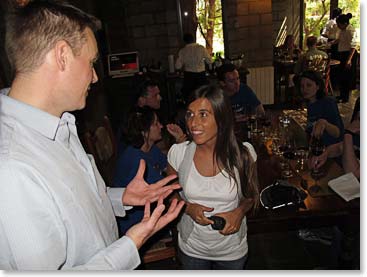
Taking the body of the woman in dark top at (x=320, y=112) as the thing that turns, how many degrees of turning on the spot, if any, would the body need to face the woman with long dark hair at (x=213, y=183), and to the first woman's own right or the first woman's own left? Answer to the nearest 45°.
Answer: approximately 45° to the first woman's own left

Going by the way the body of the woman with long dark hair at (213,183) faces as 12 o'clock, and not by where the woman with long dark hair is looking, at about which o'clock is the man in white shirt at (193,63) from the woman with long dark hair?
The man in white shirt is roughly at 6 o'clock from the woman with long dark hair.

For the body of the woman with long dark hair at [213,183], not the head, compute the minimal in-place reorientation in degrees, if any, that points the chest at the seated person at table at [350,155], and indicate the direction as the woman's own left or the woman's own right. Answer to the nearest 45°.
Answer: approximately 135° to the woman's own left

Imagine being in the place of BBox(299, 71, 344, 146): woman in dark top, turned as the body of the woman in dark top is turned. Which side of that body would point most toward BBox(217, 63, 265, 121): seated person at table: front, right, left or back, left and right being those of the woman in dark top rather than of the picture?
right

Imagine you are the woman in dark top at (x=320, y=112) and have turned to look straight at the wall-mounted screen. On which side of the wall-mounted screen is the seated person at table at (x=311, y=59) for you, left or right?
right

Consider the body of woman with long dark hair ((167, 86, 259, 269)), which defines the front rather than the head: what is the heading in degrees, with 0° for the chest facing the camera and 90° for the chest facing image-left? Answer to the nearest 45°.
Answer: approximately 0°

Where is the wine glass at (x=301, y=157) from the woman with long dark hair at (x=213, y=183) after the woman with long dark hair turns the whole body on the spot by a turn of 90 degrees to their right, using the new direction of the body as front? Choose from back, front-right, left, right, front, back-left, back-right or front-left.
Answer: back-right

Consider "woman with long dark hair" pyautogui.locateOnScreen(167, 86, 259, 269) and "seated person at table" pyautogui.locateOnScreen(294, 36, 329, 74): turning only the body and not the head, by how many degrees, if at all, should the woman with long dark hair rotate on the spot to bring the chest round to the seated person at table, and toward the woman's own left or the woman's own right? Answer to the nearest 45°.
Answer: approximately 180°

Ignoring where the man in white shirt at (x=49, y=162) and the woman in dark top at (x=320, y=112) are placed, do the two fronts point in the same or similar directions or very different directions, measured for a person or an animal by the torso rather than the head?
very different directions

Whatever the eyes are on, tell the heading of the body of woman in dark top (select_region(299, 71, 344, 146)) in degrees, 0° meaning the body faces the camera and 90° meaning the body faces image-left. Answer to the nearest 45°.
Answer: approximately 45°

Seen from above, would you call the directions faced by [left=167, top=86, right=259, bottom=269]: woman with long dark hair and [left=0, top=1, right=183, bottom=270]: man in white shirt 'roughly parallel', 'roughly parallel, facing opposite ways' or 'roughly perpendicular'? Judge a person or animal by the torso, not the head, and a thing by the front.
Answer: roughly perpendicular

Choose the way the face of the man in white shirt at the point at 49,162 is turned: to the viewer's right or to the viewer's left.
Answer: to the viewer's right

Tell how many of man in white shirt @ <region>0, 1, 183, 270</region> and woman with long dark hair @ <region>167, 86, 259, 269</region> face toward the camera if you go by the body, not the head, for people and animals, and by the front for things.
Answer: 1

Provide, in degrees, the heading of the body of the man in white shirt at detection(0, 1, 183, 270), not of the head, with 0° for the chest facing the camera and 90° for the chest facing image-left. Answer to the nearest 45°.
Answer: approximately 270°
